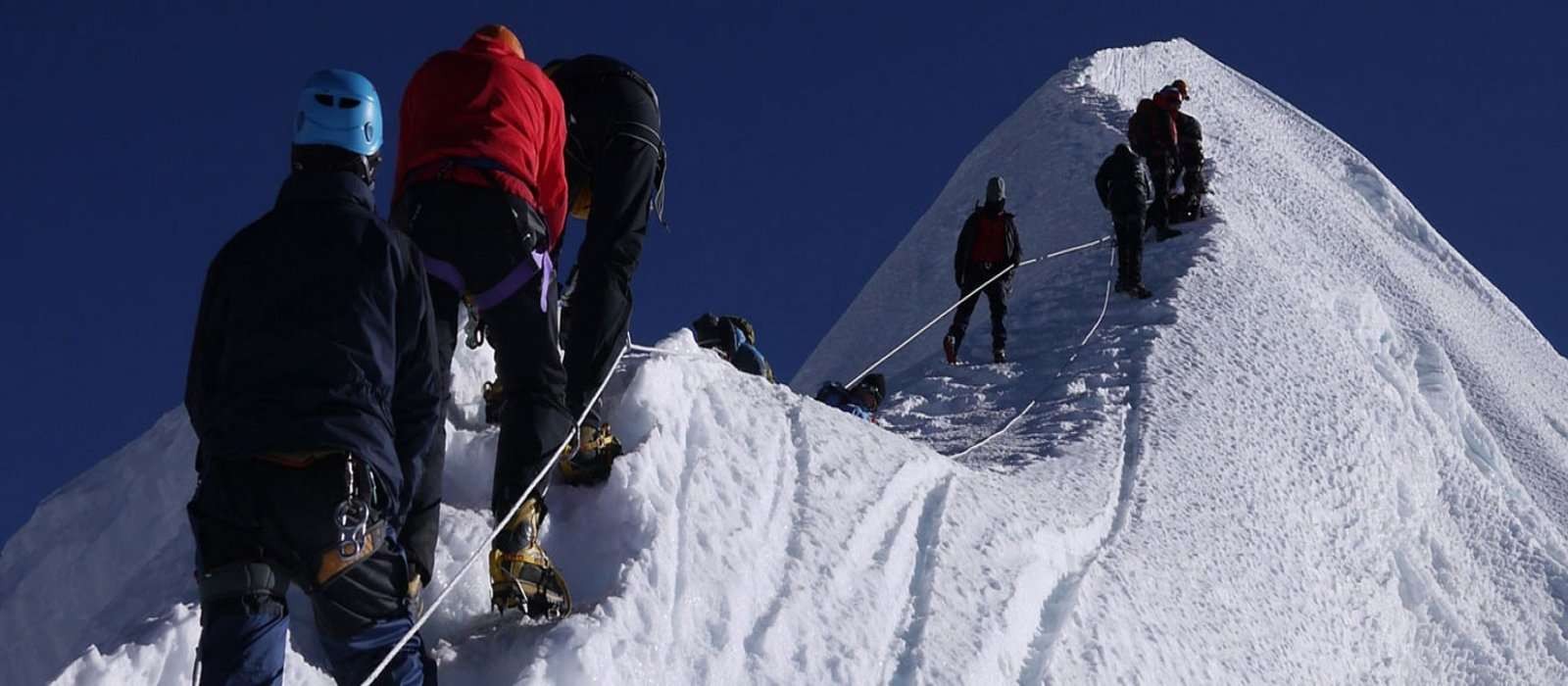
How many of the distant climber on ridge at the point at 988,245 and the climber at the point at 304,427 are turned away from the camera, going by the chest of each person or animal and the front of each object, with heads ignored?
2

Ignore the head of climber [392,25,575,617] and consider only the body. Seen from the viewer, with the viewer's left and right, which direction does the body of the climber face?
facing away from the viewer

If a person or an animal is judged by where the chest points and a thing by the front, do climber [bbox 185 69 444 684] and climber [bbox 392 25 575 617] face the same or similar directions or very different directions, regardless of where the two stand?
same or similar directions

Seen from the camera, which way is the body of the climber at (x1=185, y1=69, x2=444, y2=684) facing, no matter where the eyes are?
away from the camera

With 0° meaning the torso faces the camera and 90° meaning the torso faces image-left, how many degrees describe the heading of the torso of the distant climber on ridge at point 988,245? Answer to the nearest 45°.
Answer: approximately 180°

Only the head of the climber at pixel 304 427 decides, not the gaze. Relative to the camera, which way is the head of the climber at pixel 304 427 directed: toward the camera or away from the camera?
away from the camera
